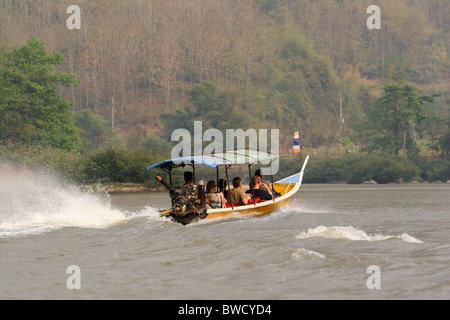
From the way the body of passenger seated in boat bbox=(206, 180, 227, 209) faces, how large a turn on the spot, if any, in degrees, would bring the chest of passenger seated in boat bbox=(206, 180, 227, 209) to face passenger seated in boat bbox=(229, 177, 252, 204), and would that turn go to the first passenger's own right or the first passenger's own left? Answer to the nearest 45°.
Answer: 0° — they already face them

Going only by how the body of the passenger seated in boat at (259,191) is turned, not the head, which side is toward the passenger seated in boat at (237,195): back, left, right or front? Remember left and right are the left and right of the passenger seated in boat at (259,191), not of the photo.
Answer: back

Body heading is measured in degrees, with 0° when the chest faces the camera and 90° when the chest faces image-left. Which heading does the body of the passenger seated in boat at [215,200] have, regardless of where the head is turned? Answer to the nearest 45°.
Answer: approximately 225°

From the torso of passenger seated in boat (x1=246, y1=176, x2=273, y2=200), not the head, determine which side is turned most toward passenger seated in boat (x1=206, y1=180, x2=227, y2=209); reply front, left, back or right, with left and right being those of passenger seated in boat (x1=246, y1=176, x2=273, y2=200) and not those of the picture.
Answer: back

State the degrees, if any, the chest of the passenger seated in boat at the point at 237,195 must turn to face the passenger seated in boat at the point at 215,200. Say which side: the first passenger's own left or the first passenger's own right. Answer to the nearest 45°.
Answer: approximately 180°

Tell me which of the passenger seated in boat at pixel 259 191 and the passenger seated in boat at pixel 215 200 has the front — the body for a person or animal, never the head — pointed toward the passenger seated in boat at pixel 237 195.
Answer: the passenger seated in boat at pixel 215 200

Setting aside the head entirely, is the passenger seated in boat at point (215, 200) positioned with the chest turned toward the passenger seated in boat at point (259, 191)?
yes

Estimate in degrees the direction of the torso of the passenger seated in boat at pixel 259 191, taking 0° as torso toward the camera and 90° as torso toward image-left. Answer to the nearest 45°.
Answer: approximately 225°

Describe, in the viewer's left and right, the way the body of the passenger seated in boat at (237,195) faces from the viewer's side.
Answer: facing away from the viewer and to the right of the viewer
